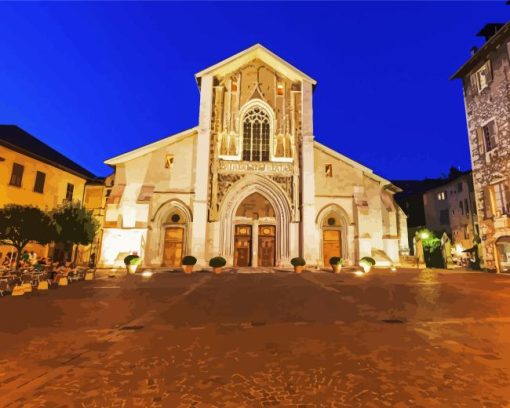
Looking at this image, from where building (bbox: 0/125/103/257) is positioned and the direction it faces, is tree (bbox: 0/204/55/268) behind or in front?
in front

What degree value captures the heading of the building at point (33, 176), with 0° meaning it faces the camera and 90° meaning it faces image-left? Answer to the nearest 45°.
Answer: approximately 315°

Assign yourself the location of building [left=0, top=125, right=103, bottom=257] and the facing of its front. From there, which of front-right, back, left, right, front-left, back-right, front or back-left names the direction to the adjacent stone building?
front

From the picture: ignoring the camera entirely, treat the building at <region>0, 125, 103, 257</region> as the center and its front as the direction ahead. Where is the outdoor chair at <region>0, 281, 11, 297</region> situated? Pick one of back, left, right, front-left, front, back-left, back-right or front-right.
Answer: front-right

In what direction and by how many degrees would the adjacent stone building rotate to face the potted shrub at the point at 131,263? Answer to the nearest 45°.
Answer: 0° — it already faces it

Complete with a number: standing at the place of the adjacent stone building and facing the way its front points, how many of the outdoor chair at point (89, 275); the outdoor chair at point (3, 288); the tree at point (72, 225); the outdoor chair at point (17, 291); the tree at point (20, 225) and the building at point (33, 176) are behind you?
0

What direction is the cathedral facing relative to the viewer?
toward the camera

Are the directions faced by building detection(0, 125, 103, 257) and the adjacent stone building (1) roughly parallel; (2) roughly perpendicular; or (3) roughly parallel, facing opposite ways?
roughly parallel, facing opposite ways

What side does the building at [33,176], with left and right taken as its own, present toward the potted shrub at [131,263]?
front

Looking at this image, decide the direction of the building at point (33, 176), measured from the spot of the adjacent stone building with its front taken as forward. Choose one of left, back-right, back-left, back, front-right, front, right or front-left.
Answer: front

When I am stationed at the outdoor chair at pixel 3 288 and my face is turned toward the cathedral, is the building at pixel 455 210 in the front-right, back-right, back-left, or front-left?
front-right

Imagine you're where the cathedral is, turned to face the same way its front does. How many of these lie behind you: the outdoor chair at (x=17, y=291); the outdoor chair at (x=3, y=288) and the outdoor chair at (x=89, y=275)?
0

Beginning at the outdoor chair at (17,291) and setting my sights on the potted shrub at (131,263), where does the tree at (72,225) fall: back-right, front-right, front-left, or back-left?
front-left

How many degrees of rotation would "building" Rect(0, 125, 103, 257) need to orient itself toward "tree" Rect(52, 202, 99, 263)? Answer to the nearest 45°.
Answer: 0° — it already faces it

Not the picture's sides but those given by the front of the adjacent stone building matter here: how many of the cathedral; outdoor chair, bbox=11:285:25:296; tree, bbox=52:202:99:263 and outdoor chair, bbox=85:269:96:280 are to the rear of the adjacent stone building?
0

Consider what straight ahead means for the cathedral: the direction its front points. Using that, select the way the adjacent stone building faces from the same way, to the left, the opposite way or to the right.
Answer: to the right

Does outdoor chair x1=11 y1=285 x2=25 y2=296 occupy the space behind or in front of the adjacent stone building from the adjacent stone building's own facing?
in front

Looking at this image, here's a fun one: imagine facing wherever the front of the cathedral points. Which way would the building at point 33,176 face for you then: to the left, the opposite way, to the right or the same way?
to the left

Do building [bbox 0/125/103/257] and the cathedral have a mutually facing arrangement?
no

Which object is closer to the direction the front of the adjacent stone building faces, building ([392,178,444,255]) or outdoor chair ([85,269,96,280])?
the outdoor chair

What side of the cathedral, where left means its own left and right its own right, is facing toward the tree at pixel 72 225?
right
